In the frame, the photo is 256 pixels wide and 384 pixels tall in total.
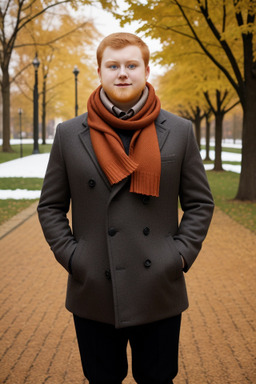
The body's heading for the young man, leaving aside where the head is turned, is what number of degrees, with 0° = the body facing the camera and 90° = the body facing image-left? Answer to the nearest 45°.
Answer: approximately 0°

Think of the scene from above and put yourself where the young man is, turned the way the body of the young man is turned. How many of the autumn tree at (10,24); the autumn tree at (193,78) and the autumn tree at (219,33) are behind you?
3

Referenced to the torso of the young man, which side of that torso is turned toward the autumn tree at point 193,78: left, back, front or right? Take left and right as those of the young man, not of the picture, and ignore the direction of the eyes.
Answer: back

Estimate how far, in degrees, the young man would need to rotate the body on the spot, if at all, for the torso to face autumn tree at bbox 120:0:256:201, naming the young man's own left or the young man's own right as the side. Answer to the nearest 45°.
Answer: approximately 180°

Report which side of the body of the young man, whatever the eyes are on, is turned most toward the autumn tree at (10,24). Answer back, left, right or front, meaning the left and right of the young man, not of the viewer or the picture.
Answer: back
